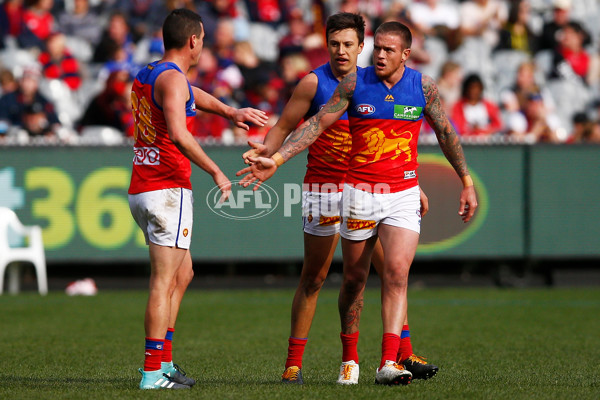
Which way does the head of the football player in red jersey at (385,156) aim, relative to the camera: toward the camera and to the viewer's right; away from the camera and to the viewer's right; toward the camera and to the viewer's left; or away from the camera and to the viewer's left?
toward the camera and to the viewer's left

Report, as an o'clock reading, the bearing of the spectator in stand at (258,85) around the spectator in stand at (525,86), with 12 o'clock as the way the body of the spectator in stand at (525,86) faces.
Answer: the spectator in stand at (258,85) is roughly at 2 o'clock from the spectator in stand at (525,86).

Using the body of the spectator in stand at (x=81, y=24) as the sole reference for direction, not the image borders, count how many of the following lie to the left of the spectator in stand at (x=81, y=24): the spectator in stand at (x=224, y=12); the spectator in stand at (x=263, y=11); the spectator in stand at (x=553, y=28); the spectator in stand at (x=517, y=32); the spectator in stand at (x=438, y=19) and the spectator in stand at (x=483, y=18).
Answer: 6

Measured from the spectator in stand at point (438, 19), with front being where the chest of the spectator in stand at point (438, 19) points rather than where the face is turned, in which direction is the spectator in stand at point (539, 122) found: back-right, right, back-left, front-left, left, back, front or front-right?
front-left

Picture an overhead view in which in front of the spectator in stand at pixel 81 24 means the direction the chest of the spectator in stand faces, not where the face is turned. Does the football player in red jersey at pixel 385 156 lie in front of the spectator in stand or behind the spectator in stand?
in front

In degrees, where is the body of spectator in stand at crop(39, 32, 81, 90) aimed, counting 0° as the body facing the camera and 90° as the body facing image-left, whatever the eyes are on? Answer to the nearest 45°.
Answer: approximately 0°

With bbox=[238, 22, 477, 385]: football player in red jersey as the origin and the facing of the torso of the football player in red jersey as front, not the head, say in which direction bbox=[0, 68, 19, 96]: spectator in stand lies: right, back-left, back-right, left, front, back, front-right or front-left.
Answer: back-right

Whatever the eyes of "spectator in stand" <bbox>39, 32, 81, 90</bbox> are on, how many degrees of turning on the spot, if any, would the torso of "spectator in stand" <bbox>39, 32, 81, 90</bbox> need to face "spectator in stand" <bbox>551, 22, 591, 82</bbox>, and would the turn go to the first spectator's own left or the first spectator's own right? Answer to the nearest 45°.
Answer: approximately 90° to the first spectator's own left

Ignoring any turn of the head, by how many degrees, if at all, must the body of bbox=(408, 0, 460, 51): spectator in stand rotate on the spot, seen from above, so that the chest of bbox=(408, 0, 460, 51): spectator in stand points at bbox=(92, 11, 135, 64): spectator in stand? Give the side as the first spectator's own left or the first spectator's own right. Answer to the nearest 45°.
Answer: approximately 45° to the first spectator's own right
